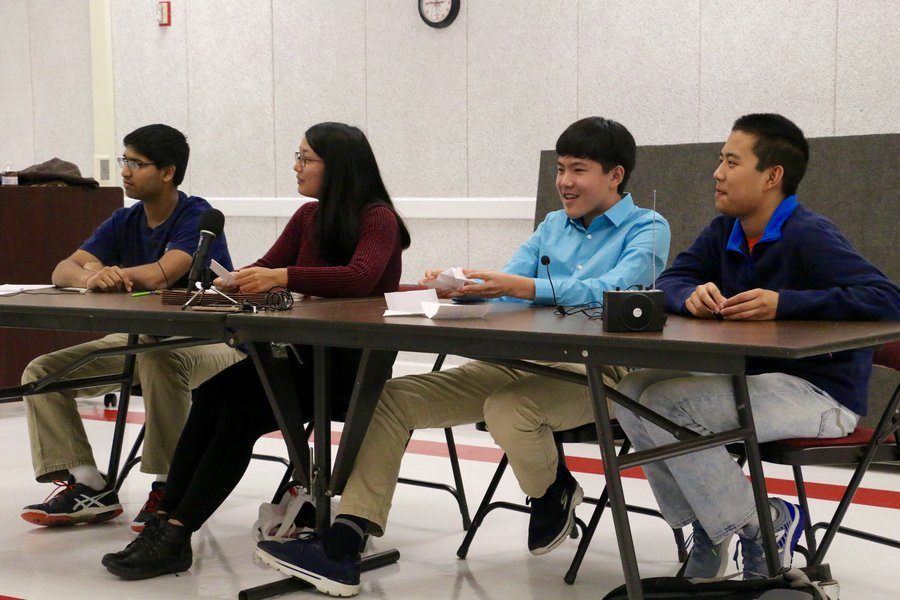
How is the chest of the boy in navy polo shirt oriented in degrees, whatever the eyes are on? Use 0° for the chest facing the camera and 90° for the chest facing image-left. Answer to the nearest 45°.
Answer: approximately 45°

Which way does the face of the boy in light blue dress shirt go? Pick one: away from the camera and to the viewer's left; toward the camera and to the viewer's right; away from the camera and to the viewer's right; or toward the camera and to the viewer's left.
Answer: toward the camera and to the viewer's left

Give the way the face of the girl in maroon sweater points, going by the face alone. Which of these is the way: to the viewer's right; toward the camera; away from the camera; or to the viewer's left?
to the viewer's left

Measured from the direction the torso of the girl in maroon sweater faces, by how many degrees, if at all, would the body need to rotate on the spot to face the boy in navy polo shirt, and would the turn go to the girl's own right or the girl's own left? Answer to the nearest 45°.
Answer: approximately 45° to the girl's own right

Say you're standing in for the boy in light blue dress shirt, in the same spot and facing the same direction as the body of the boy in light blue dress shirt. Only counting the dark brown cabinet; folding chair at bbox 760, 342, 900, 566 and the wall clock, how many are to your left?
1

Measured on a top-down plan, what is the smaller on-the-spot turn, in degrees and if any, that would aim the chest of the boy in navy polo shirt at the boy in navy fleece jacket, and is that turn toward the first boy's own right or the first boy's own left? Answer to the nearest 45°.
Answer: approximately 90° to the first boy's own left

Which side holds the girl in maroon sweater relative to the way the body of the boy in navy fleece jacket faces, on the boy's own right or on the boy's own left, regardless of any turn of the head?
on the boy's own right

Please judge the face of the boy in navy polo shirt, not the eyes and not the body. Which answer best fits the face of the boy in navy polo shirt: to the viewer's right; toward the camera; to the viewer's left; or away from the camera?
to the viewer's left

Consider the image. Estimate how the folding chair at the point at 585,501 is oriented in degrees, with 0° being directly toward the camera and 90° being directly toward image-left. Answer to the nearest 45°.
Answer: approximately 45°

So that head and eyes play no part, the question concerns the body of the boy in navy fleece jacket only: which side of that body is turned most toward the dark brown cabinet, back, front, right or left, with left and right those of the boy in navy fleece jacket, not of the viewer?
right

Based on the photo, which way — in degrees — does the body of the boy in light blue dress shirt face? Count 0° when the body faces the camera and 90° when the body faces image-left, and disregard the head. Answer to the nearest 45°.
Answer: approximately 45°

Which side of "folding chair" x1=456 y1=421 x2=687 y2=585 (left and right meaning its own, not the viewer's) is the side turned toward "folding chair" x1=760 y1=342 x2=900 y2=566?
left

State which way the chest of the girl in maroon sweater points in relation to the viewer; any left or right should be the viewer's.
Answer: facing to the left of the viewer

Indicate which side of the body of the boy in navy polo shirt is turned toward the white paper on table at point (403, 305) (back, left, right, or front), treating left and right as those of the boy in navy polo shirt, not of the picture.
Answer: left
